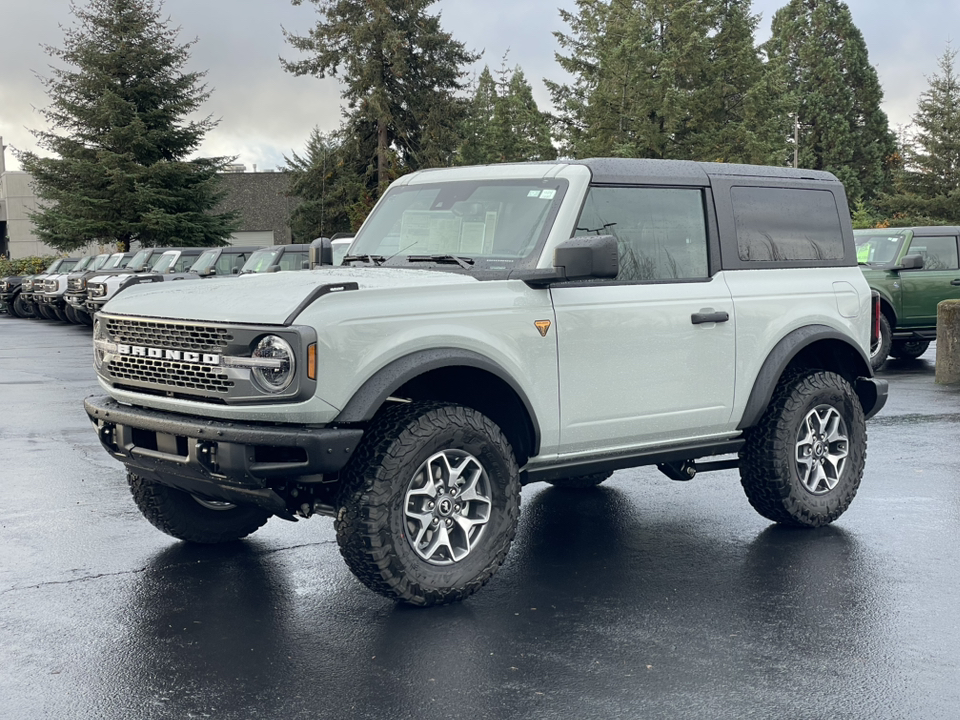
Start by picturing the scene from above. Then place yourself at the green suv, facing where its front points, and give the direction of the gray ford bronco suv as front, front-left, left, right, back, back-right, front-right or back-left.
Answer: front-left

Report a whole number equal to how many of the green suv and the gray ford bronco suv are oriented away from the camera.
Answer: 0

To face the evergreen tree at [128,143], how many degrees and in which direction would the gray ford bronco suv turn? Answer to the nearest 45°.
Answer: approximately 135° to its right

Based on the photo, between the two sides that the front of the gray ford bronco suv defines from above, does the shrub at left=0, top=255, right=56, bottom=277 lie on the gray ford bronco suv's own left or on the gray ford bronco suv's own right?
on the gray ford bronco suv's own right

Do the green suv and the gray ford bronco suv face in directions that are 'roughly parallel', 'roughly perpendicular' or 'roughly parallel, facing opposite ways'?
roughly parallel

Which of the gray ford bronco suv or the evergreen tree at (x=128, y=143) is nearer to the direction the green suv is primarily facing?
the gray ford bronco suv

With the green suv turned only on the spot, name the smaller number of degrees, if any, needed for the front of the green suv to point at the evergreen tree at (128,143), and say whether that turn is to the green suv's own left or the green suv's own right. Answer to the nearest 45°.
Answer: approximately 90° to the green suv's own right

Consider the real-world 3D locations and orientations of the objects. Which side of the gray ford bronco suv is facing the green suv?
back

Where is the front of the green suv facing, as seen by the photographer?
facing the viewer and to the left of the viewer
